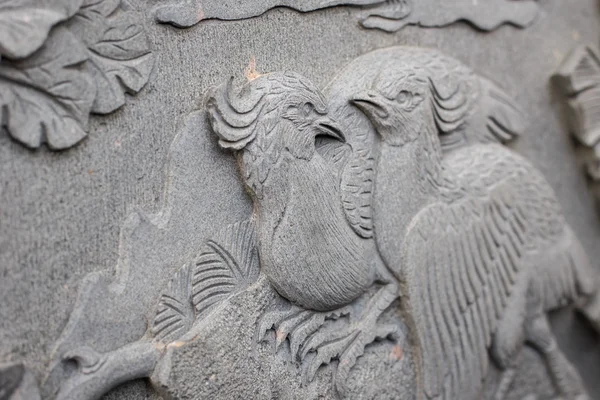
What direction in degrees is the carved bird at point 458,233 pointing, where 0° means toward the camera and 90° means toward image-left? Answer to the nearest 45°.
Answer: approximately 90°
